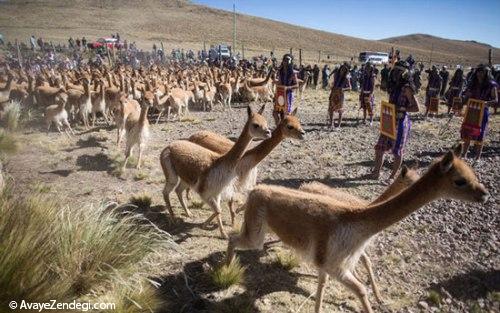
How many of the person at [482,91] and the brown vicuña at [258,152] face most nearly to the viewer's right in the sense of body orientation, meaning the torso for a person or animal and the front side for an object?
1

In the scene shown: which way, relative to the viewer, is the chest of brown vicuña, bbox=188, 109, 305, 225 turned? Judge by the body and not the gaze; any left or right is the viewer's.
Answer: facing to the right of the viewer

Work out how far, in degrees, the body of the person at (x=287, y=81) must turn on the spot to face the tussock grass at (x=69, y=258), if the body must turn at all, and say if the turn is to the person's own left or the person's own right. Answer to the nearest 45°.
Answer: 0° — they already face it

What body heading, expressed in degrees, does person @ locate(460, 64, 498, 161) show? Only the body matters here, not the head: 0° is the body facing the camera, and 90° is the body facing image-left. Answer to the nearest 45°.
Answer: approximately 45°

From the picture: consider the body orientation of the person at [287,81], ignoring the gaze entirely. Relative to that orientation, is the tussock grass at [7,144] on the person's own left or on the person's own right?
on the person's own right

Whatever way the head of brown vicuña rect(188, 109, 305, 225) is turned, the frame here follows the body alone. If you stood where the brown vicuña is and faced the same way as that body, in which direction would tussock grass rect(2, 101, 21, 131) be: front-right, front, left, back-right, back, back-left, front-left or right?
back-left

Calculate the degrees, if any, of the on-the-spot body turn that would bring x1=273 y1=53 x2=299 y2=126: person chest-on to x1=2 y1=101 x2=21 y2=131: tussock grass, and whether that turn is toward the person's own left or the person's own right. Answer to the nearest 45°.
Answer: approximately 90° to the person's own right
